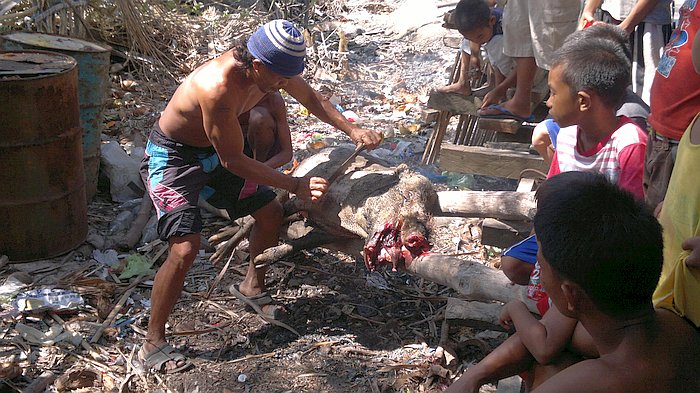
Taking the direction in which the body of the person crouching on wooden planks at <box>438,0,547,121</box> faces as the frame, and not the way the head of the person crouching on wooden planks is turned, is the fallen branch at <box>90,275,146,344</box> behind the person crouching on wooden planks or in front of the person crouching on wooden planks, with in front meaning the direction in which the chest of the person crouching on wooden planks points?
in front

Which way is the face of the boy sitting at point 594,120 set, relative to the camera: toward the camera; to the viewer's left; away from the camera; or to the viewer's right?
to the viewer's left

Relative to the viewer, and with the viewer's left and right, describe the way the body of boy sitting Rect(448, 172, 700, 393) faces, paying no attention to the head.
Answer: facing away from the viewer and to the left of the viewer

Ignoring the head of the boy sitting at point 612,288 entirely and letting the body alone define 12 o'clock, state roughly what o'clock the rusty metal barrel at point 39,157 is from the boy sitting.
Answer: The rusty metal barrel is roughly at 11 o'clock from the boy sitting.

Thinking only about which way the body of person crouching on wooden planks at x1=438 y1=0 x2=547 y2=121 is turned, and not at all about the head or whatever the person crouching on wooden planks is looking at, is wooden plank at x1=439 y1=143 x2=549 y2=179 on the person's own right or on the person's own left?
on the person's own left

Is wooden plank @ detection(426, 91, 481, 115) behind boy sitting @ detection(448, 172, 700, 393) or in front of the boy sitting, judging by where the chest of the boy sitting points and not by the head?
in front

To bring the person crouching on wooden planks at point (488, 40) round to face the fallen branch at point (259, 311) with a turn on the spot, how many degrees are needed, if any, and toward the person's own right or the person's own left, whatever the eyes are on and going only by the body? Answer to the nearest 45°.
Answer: approximately 45° to the person's own left

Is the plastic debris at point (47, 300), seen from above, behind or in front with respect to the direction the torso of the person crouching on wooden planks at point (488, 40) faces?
in front

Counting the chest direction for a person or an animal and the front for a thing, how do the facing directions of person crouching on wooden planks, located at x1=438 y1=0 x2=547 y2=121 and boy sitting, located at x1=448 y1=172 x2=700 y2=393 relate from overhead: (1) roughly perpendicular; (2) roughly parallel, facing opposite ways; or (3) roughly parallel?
roughly perpendicular

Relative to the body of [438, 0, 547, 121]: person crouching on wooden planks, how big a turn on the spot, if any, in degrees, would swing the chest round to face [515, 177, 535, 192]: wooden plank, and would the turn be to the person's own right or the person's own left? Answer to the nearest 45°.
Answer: approximately 45° to the person's own left

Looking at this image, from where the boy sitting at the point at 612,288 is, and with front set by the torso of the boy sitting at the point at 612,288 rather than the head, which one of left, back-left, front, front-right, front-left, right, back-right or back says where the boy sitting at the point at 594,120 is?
front-right

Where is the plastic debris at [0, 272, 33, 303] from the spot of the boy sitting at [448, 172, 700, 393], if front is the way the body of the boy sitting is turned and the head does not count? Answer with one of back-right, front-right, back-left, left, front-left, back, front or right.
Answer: front-left

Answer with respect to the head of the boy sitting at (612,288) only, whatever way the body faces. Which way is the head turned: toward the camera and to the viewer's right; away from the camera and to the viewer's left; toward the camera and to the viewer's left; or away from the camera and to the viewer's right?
away from the camera and to the viewer's left
